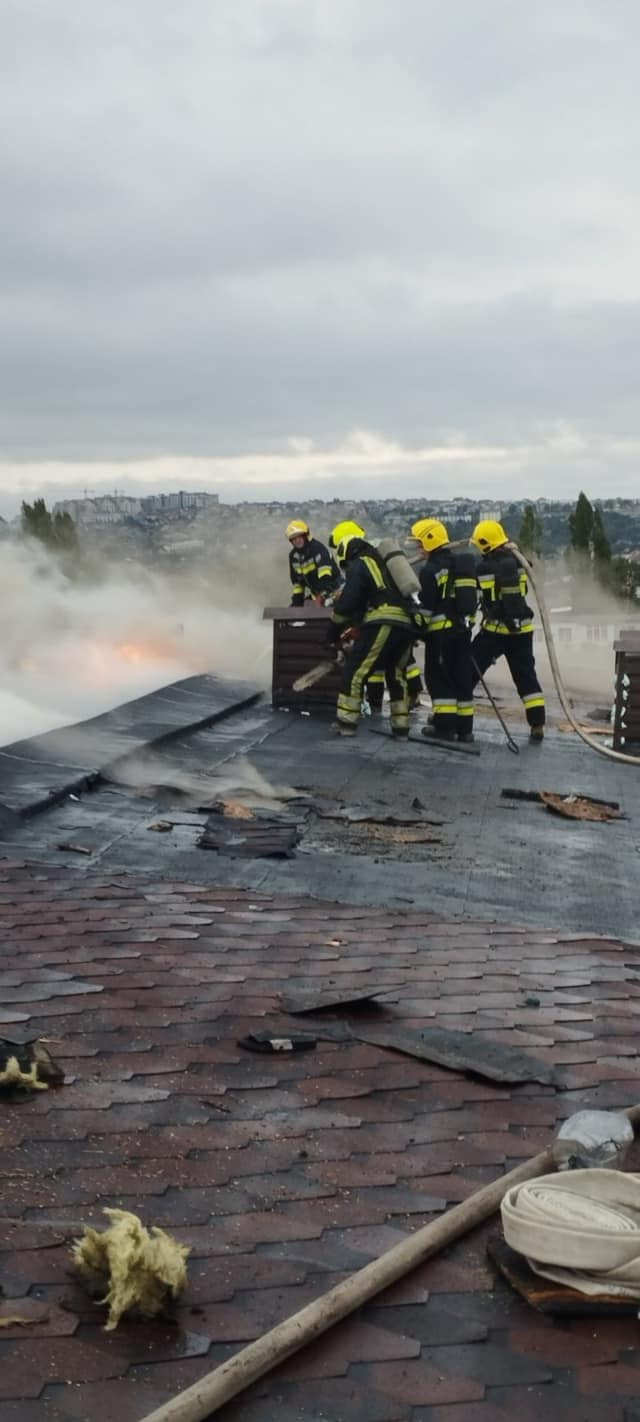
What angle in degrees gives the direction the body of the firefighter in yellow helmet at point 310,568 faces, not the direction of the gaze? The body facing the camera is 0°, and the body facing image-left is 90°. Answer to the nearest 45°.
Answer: approximately 45°

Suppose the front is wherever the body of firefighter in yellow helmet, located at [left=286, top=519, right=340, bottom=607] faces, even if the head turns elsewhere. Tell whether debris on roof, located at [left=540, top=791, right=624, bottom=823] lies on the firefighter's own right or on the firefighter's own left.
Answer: on the firefighter's own left

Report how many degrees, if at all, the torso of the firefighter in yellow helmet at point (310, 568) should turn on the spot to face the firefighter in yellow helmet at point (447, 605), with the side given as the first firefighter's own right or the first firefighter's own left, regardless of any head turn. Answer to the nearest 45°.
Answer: approximately 45° to the first firefighter's own left

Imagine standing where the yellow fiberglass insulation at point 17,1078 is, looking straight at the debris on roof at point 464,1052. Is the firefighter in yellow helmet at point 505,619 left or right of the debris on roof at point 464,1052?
left

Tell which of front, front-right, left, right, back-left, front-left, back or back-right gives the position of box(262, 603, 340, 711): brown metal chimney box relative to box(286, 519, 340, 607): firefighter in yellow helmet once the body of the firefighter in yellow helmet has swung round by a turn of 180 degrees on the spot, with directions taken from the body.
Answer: back-right

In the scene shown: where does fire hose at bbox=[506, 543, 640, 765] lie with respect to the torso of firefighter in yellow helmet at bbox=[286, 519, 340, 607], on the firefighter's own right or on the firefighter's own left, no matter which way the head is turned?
on the firefighter's own left

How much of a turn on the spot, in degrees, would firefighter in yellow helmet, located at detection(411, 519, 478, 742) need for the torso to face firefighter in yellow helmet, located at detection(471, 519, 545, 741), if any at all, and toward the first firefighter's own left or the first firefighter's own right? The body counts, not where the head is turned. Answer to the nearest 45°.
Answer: approximately 135° to the first firefighter's own right

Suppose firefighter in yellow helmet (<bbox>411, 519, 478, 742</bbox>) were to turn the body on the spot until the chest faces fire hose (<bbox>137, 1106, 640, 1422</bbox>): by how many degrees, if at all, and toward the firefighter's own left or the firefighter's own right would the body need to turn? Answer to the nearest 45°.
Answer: approximately 90° to the firefighter's own left

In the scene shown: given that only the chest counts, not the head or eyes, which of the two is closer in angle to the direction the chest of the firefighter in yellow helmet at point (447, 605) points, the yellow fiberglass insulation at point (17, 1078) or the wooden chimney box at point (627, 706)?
the yellow fiberglass insulation

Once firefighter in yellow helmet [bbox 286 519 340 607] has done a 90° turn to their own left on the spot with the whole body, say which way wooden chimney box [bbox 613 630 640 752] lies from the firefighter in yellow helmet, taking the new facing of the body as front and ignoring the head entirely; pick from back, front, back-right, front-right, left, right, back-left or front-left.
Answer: front

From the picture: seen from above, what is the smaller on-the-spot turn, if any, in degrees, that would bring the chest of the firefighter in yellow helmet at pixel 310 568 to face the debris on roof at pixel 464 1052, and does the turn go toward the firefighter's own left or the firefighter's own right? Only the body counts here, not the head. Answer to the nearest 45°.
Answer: approximately 45° to the firefighter's own left

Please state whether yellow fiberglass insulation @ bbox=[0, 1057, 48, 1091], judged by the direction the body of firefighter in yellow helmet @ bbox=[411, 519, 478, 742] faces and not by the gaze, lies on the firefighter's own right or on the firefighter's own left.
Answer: on the firefighter's own left
